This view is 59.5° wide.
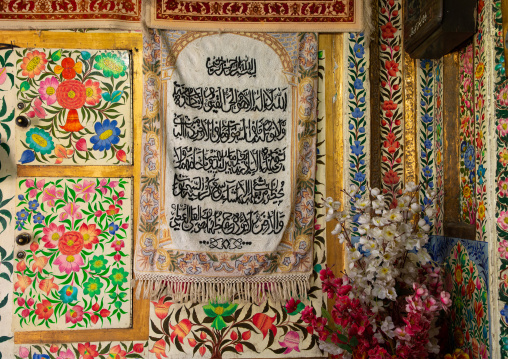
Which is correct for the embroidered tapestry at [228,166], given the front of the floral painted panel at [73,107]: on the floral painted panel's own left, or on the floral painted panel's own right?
on the floral painted panel's own left

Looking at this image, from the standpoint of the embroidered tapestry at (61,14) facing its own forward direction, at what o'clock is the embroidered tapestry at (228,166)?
the embroidered tapestry at (228,166) is roughly at 10 o'clock from the embroidered tapestry at (61,14).

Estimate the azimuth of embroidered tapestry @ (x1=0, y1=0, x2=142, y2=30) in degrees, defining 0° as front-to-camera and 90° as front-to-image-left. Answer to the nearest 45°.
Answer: approximately 0°

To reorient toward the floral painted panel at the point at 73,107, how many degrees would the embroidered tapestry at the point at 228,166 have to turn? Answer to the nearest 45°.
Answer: approximately 90° to its right

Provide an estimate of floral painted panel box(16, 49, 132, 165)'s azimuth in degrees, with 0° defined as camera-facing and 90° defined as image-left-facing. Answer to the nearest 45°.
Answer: approximately 0°
